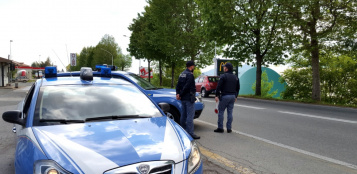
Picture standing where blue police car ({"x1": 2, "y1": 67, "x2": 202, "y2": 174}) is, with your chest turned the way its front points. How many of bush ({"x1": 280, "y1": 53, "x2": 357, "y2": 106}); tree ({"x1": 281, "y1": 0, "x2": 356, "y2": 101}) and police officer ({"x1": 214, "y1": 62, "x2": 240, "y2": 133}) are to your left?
3

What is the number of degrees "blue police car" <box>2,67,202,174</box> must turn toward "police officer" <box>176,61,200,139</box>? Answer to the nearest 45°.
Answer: approximately 90° to its left
